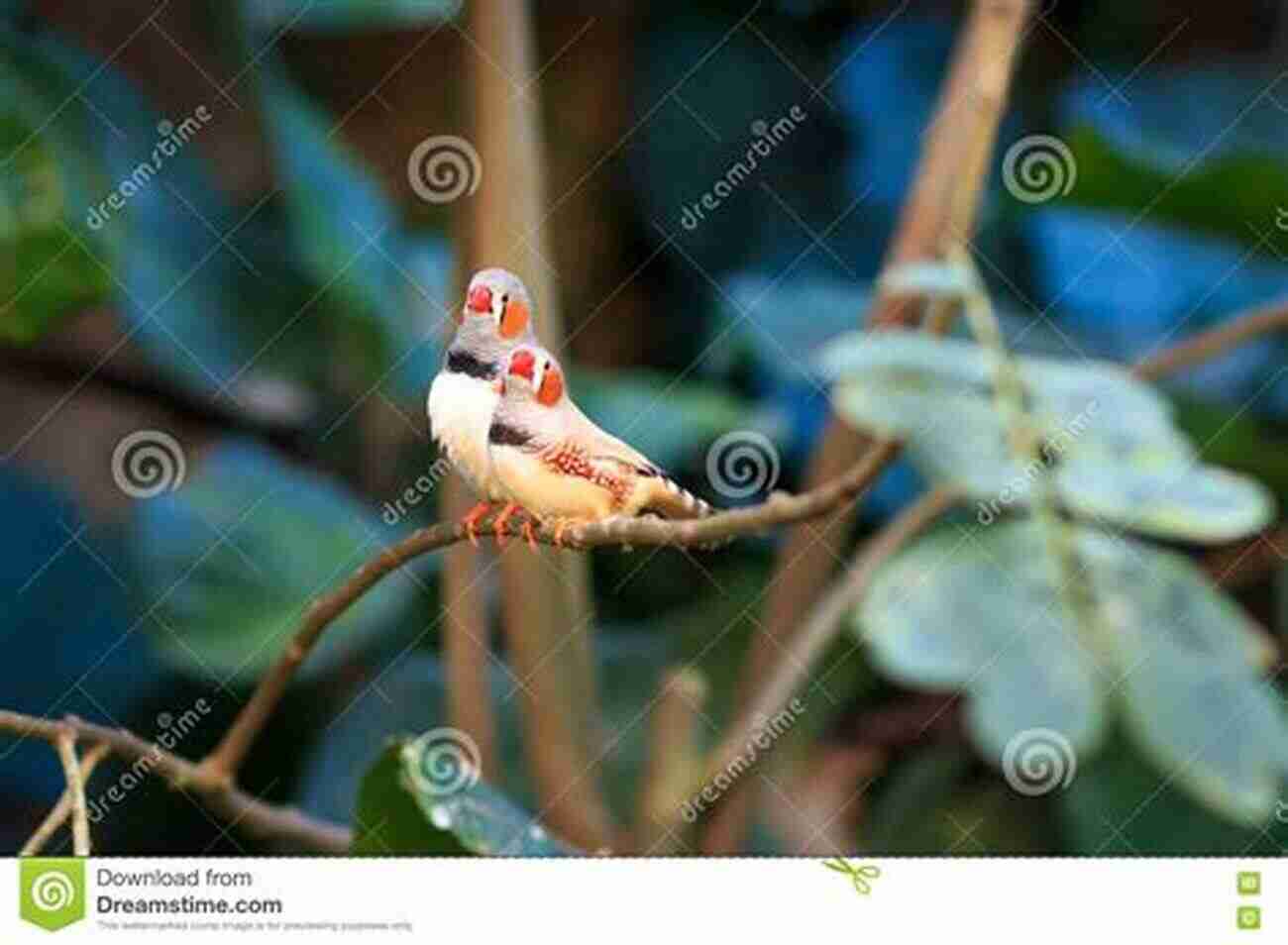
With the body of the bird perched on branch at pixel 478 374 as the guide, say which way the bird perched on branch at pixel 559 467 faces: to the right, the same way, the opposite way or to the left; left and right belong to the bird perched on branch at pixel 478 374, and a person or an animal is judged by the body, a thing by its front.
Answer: the same way

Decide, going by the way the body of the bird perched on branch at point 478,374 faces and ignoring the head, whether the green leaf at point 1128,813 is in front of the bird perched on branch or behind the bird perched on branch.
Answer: behind

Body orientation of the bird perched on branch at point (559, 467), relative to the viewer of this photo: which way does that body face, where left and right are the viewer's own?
facing the viewer and to the left of the viewer

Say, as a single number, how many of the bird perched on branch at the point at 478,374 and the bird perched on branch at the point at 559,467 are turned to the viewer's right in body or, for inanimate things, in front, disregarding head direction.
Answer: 0
